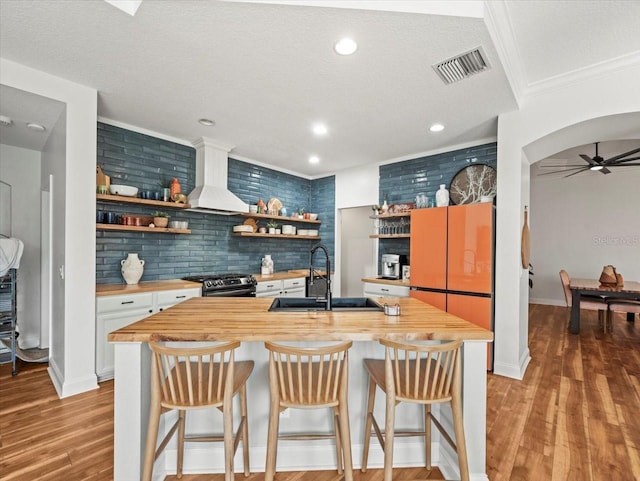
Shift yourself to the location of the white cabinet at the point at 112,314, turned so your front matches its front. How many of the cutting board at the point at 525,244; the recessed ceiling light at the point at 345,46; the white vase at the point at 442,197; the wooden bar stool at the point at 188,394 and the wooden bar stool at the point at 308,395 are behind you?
0

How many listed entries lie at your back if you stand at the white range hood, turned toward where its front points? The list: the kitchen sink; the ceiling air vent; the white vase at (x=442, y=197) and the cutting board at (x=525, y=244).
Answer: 0

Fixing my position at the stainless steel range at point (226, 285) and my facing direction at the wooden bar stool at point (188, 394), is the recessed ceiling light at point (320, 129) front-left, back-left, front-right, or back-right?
front-left

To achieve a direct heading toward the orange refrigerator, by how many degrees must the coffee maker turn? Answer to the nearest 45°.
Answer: approximately 90° to its left

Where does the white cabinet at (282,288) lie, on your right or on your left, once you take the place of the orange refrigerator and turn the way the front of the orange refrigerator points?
on your right

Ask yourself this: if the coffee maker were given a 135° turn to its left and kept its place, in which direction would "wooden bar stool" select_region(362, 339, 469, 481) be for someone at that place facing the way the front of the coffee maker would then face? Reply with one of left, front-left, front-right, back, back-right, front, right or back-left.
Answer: right

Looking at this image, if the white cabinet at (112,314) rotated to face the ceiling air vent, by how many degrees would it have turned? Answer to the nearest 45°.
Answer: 0° — it already faces it

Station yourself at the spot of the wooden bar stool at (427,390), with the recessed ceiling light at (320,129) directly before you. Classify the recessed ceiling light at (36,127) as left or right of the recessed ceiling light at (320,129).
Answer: left

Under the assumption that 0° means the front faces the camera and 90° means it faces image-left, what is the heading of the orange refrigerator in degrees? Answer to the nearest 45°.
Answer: approximately 45°

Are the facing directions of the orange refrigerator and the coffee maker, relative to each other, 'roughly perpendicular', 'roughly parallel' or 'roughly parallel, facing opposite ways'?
roughly parallel

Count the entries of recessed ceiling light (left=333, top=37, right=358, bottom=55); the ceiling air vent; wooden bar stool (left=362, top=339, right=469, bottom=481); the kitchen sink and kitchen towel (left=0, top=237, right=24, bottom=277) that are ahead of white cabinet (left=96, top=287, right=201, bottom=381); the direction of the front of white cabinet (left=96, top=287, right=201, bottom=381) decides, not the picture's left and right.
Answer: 4

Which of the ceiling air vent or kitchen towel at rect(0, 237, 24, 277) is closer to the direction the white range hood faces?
the ceiling air vent

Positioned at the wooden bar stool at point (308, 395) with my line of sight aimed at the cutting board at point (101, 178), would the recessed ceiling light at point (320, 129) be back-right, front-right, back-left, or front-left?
front-right

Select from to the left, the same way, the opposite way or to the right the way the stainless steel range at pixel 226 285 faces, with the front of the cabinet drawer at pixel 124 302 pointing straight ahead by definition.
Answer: the same way

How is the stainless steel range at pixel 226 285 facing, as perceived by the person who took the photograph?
facing the viewer and to the right of the viewer

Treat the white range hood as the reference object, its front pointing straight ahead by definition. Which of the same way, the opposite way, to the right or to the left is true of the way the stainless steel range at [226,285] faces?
the same way

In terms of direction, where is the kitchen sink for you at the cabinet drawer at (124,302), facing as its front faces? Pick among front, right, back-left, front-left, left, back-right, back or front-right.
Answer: front
